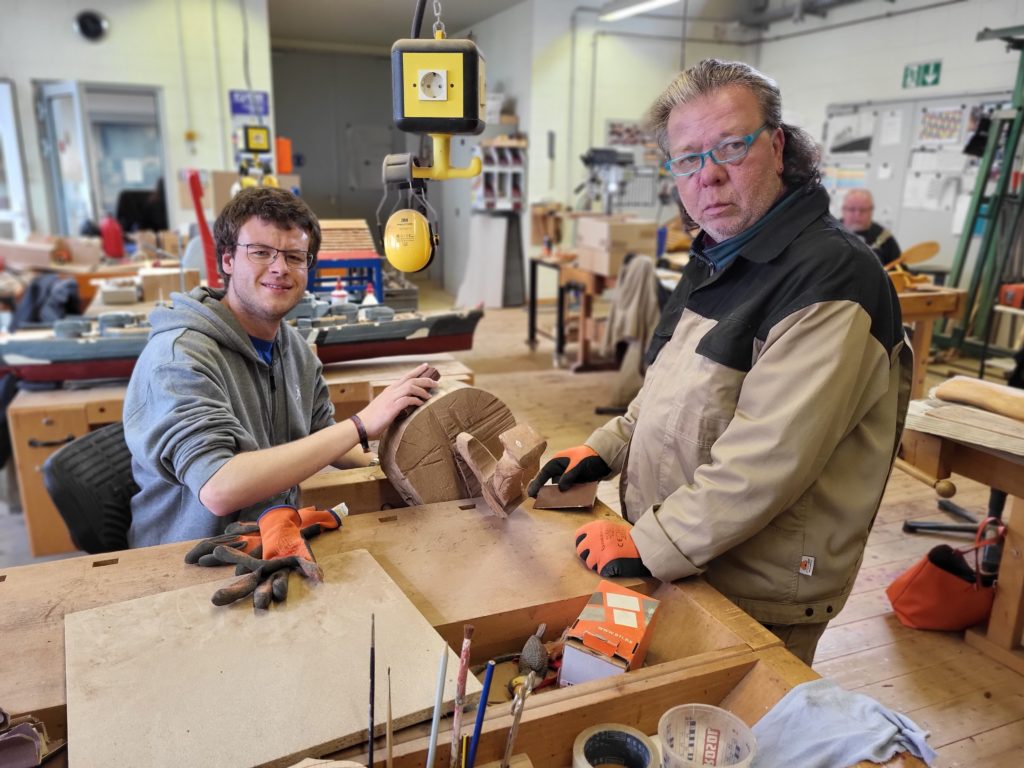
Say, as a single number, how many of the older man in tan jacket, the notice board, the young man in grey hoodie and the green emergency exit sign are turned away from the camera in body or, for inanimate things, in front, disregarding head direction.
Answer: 0

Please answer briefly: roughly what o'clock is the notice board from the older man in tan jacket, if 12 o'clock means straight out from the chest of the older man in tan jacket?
The notice board is roughly at 5 o'clock from the older man in tan jacket.

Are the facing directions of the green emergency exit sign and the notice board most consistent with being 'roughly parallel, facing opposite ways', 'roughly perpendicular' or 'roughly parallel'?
roughly parallel

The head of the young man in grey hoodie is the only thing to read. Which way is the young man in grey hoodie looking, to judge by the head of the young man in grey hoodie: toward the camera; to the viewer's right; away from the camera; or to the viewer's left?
toward the camera

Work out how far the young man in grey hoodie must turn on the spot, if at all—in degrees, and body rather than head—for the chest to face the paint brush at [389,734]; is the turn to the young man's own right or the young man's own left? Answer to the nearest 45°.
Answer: approximately 45° to the young man's own right

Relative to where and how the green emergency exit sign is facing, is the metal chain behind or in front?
in front

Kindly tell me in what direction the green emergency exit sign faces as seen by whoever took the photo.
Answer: facing the viewer and to the left of the viewer

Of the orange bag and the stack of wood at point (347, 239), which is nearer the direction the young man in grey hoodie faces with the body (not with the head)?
the orange bag

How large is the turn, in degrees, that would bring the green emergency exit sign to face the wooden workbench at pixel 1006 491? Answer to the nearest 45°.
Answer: approximately 45° to its left

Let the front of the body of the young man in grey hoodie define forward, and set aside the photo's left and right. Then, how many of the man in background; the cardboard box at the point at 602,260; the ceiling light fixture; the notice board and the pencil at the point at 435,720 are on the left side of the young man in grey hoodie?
4

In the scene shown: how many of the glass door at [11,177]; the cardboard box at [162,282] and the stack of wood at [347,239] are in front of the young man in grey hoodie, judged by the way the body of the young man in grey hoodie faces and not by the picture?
0

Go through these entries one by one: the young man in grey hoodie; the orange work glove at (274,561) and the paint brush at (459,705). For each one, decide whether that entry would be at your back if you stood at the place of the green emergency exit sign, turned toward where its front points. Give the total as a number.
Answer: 0

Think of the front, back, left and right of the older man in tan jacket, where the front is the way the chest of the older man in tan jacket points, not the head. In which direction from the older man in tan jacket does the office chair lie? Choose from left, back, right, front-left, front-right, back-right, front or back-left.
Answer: front-right

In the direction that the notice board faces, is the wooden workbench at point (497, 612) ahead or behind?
ahead

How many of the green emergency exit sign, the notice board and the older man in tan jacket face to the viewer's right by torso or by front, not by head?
0

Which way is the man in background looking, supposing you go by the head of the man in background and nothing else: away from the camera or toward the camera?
toward the camera
